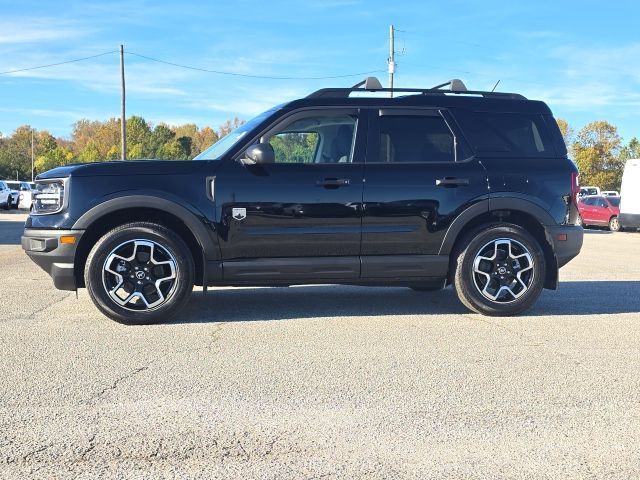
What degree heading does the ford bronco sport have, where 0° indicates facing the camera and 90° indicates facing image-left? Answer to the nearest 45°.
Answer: approximately 90°

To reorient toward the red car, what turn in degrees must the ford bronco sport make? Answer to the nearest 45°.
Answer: approximately 135° to its right

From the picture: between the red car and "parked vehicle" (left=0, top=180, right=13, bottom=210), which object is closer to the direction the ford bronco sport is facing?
the parked vehicle

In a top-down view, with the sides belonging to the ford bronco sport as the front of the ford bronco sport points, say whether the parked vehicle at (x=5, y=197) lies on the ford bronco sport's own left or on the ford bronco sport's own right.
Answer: on the ford bronco sport's own right

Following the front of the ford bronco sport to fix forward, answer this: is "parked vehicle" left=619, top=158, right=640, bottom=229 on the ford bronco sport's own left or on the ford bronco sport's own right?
on the ford bronco sport's own right
